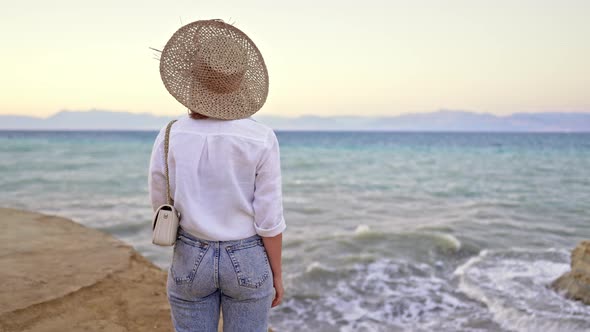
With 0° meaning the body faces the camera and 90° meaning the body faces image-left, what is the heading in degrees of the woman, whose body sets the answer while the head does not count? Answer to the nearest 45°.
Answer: approximately 180°

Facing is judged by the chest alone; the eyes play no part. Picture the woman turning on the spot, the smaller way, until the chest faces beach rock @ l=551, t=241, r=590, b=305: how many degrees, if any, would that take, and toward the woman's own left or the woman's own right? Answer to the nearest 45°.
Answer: approximately 45° to the woman's own right

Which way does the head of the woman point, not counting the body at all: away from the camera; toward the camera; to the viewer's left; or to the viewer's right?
away from the camera
